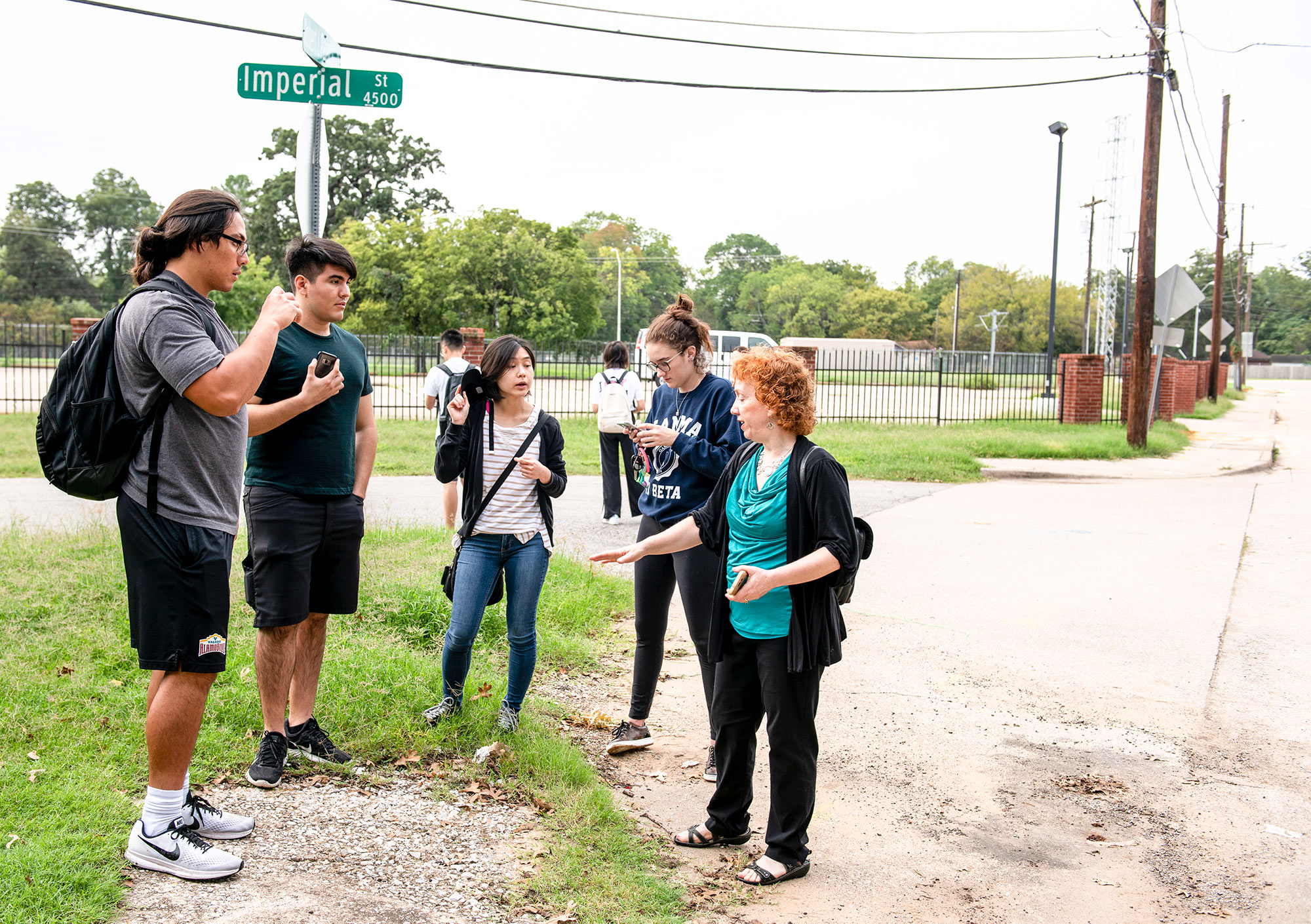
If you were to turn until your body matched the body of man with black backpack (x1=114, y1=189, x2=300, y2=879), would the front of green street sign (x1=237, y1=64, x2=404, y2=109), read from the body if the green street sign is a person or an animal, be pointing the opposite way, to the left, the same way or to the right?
to the right

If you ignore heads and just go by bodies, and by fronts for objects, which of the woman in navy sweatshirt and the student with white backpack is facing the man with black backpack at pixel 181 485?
the woman in navy sweatshirt

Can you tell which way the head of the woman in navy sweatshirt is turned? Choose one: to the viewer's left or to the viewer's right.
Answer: to the viewer's left

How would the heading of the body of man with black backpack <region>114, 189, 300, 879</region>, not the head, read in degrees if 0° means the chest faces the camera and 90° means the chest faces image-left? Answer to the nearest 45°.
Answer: approximately 270°

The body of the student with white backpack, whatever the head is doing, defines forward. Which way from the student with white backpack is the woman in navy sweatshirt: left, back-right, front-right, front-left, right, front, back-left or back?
back

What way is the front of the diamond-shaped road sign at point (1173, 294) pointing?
away from the camera

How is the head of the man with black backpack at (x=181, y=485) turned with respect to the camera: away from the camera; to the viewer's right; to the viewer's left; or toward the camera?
to the viewer's right

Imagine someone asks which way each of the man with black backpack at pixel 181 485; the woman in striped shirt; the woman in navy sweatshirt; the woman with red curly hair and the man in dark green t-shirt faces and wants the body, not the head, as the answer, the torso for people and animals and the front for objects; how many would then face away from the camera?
0

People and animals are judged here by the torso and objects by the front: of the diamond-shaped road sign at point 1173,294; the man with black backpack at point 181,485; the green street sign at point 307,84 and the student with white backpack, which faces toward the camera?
the green street sign

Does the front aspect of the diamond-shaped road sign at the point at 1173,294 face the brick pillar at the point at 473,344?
no

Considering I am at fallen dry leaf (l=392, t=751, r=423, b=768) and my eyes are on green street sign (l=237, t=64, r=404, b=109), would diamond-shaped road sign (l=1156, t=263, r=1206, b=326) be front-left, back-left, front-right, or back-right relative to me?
front-right

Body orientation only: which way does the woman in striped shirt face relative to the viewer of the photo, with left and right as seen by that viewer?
facing the viewer

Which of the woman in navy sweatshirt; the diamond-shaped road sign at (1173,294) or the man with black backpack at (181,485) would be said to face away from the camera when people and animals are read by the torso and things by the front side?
the diamond-shaped road sign

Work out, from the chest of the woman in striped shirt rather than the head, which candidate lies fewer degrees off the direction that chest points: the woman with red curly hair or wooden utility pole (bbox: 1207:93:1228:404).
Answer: the woman with red curly hair

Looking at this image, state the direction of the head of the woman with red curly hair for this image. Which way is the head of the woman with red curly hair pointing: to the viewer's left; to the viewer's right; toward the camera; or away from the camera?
to the viewer's left

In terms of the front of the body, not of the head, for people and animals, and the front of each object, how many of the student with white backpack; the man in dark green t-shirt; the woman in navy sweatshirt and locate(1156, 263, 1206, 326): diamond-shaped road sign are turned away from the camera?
2

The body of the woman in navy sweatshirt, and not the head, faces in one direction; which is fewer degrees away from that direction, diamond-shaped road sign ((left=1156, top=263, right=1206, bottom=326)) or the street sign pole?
the street sign pole
